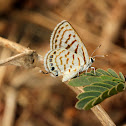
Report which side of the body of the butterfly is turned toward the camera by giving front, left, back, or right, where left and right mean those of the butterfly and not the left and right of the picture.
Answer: right
